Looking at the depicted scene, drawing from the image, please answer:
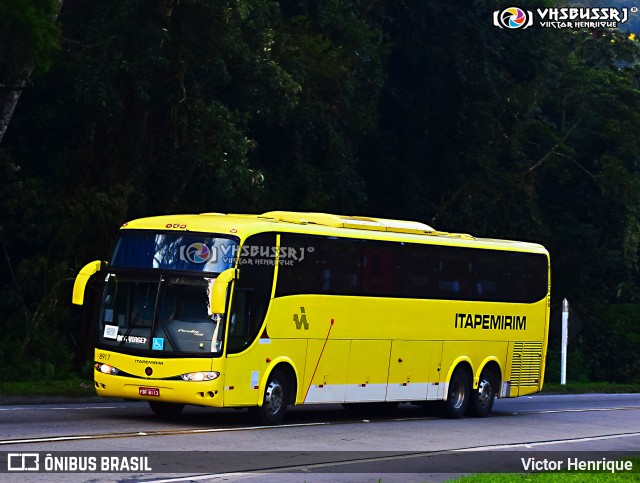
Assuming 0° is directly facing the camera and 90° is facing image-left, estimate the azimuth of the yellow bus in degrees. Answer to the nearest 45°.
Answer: approximately 45°
